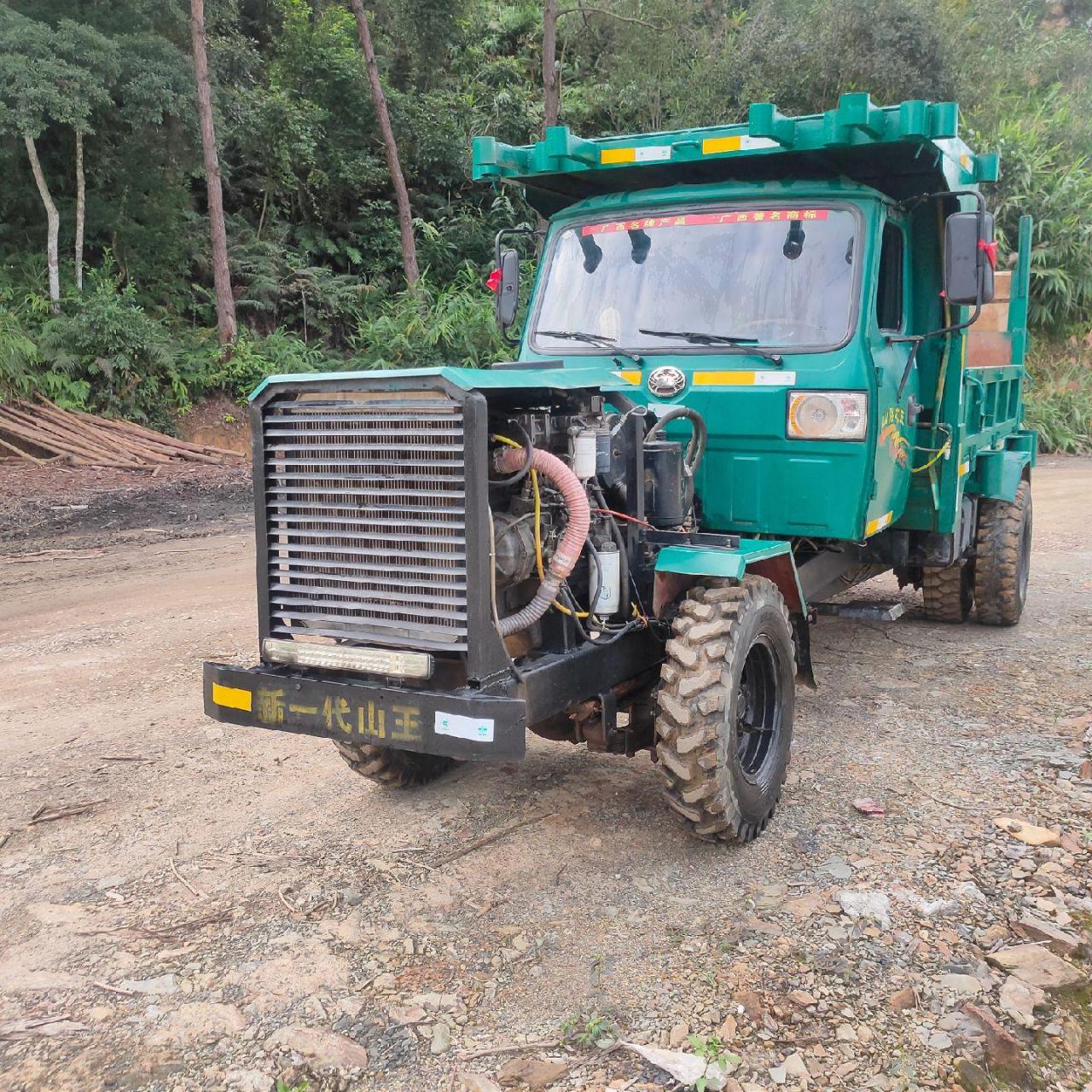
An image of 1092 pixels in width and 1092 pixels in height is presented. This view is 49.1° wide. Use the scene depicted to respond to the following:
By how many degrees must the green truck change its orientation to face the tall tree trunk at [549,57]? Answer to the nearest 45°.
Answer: approximately 135° to its right

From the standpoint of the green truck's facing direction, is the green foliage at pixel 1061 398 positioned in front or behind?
behind

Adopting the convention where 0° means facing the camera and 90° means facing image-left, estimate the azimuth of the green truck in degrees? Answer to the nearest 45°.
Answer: approximately 45°

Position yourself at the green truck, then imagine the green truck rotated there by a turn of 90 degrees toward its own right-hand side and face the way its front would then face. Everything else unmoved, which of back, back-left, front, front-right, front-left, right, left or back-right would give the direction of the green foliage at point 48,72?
front

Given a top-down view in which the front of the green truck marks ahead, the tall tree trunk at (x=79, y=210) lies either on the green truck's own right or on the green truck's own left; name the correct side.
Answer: on the green truck's own right

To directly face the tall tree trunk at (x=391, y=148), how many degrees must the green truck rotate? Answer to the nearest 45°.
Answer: approximately 135° to its right

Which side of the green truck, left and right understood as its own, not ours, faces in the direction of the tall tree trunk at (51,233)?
right

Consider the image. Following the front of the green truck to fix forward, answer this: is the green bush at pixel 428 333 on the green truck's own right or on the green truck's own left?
on the green truck's own right

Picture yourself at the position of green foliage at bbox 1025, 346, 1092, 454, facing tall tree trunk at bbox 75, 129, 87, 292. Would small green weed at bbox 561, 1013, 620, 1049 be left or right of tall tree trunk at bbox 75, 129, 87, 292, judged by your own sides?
left

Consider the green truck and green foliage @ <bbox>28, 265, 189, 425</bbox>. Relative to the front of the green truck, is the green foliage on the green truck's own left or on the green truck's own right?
on the green truck's own right

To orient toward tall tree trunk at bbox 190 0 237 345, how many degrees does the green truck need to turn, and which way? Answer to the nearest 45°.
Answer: approximately 90° to its right
